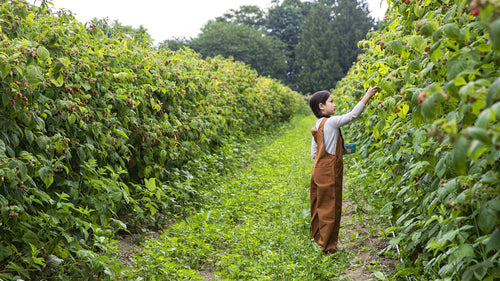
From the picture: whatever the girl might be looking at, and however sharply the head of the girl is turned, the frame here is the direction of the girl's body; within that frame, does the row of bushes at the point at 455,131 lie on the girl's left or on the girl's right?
on the girl's right

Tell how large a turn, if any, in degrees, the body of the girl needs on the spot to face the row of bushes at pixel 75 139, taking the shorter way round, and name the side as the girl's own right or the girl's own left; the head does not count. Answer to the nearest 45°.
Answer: approximately 180°

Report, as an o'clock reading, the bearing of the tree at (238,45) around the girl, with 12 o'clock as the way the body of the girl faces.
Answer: The tree is roughly at 10 o'clock from the girl.

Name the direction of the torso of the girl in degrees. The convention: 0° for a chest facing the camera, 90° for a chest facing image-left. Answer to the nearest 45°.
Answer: approximately 225°

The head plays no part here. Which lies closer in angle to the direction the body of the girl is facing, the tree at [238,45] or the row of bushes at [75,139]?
the tree

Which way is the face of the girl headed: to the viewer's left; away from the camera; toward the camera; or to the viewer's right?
to the viewer's right

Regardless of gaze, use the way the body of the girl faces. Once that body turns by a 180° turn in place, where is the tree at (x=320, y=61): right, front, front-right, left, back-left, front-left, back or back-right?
back-right
